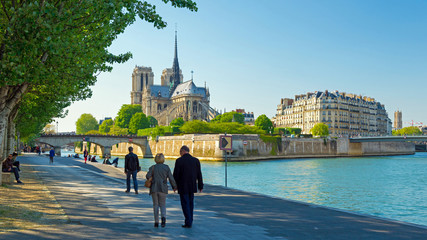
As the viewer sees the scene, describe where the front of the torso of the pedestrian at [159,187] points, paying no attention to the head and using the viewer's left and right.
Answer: facing away from the viewer

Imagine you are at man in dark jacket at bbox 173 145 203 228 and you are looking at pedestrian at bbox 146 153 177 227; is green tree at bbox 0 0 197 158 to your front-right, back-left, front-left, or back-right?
front-right

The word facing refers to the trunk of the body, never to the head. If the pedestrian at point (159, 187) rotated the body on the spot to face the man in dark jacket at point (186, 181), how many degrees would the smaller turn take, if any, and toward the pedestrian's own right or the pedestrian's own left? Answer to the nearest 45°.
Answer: approximately 90° to the pedestrian's own right

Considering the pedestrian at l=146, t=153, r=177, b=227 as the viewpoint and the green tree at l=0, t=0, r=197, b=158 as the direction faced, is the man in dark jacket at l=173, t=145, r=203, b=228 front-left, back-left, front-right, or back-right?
back-right

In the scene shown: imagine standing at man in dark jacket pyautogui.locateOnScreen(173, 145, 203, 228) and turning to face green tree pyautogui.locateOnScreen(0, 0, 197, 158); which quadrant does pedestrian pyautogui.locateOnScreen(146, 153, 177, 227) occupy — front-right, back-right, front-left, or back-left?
front-left
